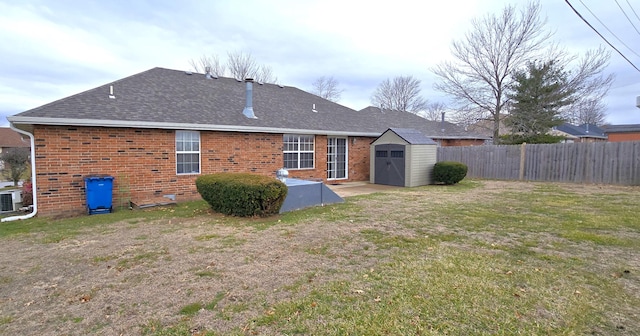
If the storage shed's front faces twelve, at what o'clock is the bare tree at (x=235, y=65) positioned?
The bare tree is roughly at 3 o'clock from the storage shed.

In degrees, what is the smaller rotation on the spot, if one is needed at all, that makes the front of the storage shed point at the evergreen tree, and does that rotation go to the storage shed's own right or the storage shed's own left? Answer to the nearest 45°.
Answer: approximately 180°

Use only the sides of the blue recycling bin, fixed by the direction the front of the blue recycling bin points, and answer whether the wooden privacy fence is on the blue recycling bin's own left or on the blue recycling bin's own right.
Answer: on the blue recycling bin's own left

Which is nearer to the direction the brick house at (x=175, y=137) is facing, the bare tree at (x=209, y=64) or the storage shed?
the bare tree

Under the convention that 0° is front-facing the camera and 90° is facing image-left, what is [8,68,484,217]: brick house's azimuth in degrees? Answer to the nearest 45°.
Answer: approximately 135°

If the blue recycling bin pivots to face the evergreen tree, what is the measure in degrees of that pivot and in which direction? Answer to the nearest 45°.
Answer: approximately 90° to its left

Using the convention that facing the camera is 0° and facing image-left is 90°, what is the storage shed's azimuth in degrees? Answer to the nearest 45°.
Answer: approximately 45°

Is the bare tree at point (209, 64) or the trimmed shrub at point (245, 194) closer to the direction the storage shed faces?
the trimmed shrub

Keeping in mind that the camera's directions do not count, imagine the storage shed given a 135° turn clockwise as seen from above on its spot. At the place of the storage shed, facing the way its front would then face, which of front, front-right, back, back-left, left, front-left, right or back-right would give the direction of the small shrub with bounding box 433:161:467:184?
right
